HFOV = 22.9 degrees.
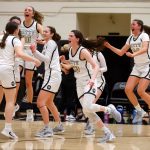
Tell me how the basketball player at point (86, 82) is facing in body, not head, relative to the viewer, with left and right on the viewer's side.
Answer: facing the viewer and to the left of the viewer

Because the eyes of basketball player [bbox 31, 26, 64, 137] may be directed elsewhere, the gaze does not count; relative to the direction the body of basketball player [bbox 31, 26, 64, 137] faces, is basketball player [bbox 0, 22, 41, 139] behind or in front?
in front

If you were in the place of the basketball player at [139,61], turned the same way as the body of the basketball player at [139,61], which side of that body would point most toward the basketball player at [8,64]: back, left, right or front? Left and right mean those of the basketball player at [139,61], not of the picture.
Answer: front

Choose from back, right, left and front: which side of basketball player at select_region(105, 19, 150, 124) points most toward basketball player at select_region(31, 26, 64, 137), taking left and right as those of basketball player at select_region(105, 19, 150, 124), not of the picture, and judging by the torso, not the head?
front

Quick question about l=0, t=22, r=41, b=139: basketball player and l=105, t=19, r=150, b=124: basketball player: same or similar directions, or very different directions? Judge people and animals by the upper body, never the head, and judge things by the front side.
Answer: very different directions

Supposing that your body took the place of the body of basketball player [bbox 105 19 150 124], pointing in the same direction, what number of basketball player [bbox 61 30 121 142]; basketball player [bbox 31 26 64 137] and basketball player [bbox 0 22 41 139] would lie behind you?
0

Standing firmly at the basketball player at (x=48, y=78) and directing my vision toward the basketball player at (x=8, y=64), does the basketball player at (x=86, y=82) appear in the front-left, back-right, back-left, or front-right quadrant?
back-left

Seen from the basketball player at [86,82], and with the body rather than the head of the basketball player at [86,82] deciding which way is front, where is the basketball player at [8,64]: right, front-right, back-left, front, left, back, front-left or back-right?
front-right
